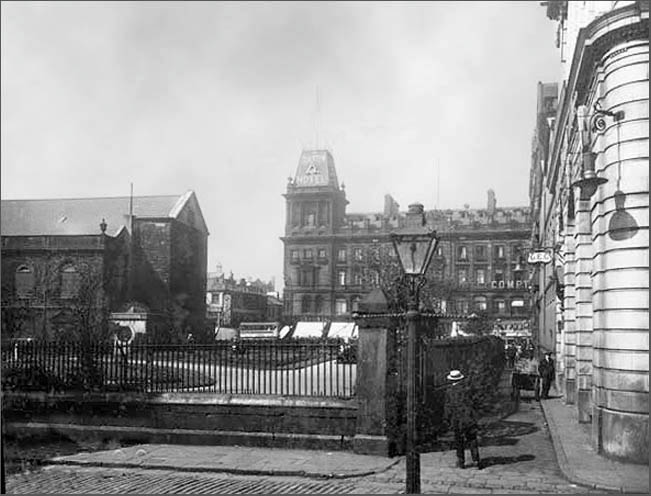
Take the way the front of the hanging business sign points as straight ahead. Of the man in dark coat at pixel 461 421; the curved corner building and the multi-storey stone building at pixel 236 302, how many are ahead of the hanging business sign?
2

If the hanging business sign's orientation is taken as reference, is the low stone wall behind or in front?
in front

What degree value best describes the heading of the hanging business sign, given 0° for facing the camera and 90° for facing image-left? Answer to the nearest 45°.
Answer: approximately 0°

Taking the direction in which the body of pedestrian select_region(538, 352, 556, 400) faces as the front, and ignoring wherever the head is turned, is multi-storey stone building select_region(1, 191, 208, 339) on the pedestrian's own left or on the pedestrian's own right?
on the pedestrian's own right

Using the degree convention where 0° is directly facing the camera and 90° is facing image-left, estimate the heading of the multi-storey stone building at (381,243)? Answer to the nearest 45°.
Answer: approximately 0°

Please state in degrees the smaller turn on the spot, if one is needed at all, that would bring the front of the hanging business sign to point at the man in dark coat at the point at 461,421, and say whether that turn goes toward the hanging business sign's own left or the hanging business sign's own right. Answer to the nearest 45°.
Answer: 0° — it already faces them

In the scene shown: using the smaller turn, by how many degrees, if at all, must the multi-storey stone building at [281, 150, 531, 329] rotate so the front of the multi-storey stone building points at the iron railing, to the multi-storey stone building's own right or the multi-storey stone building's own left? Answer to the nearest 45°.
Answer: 0° — it already faces it
